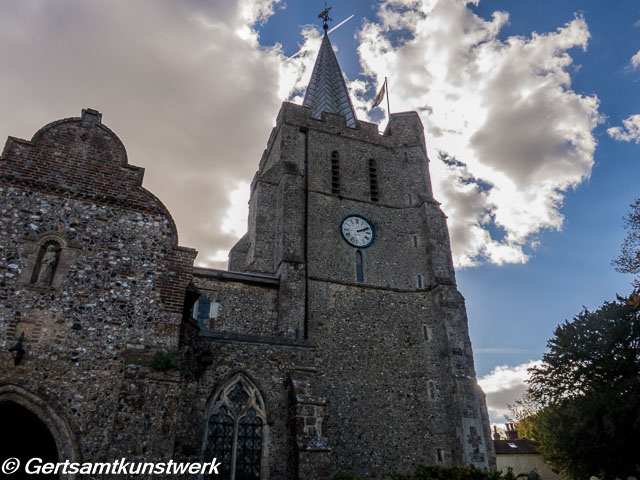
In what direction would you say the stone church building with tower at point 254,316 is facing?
toward the camera

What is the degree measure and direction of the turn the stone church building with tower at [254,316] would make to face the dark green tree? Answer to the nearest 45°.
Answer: approximately 90° to its left
